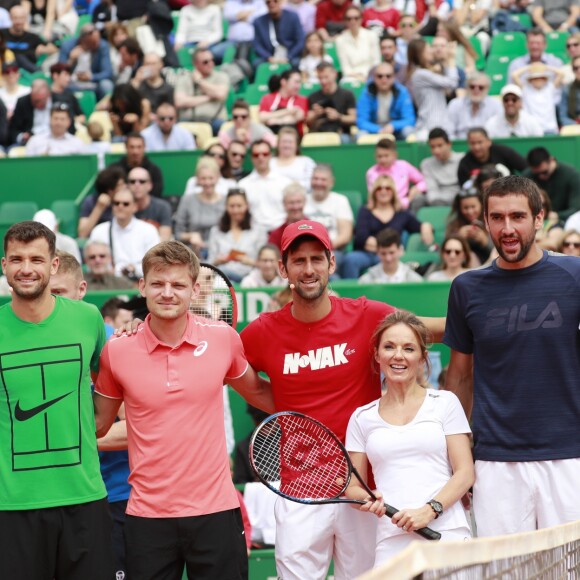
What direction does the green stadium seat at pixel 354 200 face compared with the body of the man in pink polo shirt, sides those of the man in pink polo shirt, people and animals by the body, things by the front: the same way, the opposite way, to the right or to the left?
the same way

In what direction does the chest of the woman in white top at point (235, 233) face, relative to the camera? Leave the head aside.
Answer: toward the camera

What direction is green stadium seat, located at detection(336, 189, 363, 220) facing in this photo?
toward the camera

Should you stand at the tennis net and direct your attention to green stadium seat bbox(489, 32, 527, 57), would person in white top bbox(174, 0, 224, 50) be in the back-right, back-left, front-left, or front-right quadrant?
front-left

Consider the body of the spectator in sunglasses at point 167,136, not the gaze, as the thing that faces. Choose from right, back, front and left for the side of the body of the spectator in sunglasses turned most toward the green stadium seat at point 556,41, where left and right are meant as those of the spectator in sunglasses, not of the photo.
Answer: left

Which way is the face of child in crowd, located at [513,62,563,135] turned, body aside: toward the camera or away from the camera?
toward the camera

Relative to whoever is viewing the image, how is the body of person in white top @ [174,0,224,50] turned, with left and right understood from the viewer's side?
facing the viewer

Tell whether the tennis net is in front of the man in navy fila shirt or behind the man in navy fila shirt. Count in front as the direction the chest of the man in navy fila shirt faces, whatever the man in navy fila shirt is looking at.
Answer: in front

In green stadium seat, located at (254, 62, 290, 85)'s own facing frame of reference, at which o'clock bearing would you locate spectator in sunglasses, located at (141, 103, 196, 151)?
The spectator in sunglasses is roughly at 1 o'clock from the green stadium seat.

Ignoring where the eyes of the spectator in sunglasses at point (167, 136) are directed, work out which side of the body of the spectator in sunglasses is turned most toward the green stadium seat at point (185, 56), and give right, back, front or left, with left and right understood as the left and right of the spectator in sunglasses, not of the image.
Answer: back

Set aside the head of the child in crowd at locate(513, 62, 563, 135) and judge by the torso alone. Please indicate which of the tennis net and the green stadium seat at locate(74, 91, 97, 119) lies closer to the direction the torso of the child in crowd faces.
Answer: the tennis net

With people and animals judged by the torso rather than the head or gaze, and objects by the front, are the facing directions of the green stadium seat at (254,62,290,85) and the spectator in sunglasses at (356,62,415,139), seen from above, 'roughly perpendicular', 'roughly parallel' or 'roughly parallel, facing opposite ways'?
roughly parallel

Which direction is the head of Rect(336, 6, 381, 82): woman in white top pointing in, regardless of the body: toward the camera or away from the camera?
toward the camera

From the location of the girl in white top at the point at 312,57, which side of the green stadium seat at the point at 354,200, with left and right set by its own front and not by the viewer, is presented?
back

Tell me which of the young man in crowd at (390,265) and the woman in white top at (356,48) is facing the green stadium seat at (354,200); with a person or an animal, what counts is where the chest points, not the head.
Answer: the woman in white top

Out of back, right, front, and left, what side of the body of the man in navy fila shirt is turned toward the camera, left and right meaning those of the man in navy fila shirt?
front

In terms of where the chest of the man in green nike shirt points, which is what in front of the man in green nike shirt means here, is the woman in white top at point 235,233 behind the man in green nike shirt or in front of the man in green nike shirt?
behind

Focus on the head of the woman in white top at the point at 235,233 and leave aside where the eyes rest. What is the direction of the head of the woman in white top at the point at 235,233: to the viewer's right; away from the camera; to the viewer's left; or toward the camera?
toward the camera
